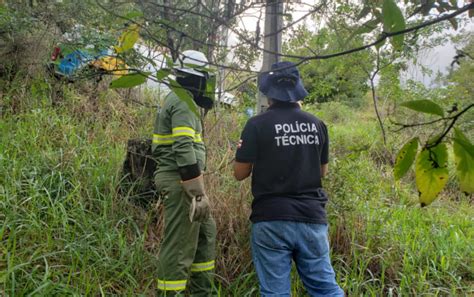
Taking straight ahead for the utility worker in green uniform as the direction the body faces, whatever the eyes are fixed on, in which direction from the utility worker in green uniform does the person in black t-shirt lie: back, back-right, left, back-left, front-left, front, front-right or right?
front-right

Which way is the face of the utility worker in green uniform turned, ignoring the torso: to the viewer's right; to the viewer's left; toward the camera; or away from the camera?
to the viewer's right

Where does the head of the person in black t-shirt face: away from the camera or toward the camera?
away from the camera

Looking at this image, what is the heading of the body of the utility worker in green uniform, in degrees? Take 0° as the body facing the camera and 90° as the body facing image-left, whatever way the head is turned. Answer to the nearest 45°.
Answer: approximately 270°
